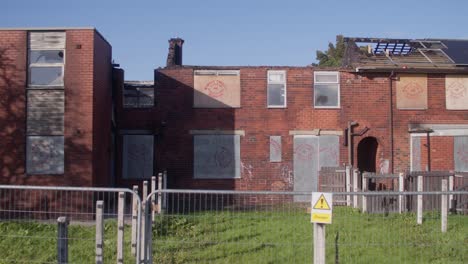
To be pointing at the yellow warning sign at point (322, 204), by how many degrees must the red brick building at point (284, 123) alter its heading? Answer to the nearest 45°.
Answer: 0° — it already faces it

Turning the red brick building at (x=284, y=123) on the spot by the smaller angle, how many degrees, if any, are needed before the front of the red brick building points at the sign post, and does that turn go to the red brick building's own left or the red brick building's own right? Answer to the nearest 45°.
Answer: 0° — it already faces it

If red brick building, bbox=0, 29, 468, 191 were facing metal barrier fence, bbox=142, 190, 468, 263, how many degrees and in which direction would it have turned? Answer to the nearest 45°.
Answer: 0° — it already faces it

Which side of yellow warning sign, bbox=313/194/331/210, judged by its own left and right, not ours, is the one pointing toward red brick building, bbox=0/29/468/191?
back

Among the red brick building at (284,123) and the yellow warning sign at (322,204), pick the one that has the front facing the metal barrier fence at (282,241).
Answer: the red brick building

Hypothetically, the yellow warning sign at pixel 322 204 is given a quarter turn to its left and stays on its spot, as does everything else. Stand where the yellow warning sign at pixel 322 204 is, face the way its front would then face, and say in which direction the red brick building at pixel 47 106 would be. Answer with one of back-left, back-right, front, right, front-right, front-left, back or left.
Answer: back-left

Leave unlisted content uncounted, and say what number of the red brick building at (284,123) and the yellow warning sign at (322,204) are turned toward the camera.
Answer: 2

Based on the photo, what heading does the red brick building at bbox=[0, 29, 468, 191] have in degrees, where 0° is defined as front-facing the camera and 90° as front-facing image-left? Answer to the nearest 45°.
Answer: approximately 0°
